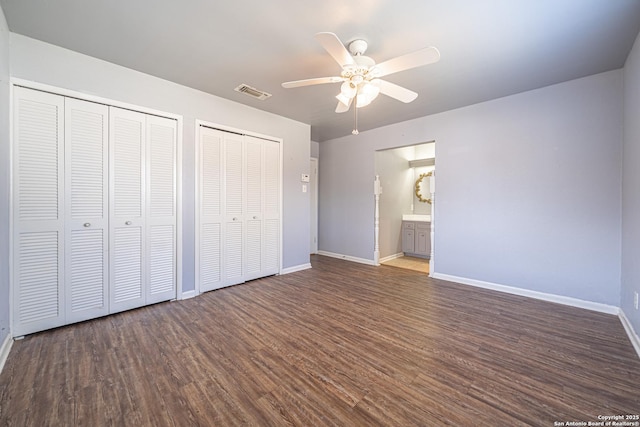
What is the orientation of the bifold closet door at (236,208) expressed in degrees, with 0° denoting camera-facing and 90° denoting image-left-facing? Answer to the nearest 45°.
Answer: approximately 315°

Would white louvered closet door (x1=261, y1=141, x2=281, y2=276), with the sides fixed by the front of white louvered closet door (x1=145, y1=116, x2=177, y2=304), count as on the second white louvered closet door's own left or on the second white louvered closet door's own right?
on the second white louvered closet door's own left

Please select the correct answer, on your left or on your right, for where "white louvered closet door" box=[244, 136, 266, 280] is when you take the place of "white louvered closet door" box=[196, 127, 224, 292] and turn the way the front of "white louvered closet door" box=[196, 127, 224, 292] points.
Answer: on your left

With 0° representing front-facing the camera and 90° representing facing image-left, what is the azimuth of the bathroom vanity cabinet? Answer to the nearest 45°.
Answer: approximately 45°

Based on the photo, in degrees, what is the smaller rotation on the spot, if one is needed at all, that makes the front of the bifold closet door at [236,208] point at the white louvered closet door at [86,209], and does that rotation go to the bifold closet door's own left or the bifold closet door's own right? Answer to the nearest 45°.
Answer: approximately 90° to the bifold closet door's own right

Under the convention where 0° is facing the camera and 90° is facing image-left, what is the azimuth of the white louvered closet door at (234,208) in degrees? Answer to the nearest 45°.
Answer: approximately 315°
